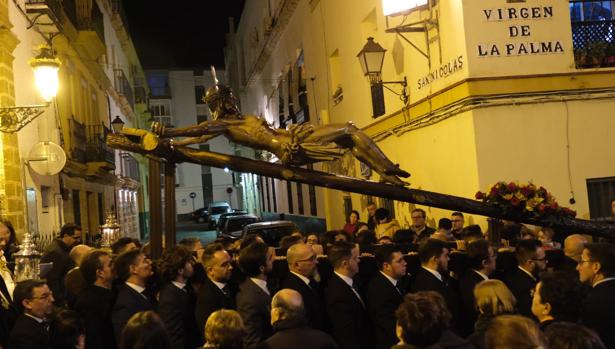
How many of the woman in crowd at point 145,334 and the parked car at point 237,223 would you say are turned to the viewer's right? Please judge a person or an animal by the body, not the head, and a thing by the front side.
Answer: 0

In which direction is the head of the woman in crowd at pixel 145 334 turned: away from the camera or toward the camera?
away from the camera

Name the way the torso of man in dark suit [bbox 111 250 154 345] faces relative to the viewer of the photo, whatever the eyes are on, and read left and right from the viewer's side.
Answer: facing to the right of the viewer

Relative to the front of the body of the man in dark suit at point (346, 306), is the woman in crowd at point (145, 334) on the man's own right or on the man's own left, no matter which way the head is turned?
on the man's own right

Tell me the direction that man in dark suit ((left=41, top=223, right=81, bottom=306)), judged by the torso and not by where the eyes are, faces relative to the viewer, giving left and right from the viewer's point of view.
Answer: facing to the right of the viewer

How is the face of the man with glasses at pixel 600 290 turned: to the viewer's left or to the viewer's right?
to the viewer's left

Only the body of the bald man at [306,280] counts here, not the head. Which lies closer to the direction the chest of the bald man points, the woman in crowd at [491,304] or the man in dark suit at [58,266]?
the woman in crowd

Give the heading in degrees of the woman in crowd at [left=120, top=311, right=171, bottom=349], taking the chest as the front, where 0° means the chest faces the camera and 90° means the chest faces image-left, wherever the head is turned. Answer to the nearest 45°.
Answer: approximately 180°
